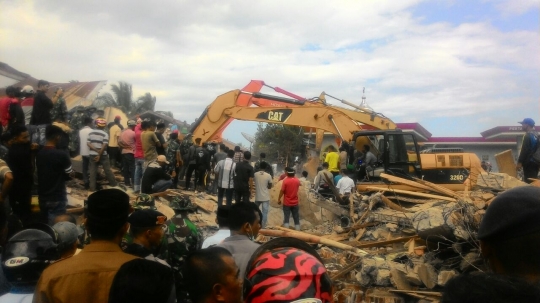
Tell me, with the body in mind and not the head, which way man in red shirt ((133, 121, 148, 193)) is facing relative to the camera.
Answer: to the viewer's right

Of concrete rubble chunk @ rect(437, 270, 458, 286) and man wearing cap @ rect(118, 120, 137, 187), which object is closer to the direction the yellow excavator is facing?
the man wearing cap

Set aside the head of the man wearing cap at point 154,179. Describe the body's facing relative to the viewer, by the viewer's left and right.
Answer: facing to the right of the viewer

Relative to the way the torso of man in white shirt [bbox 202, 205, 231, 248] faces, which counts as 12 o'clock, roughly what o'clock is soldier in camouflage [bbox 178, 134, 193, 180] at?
The soldier in camouflage is roughly at 12 o'clock from the man in white shirt.

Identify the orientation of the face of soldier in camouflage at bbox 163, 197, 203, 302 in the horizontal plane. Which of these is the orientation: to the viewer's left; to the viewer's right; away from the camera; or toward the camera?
away from the camera

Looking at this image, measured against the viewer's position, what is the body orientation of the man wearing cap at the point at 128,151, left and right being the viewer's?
facing away from the viewer and to the right of the viewer

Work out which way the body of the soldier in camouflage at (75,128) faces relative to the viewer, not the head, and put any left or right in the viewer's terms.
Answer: facing to the right of the viewer

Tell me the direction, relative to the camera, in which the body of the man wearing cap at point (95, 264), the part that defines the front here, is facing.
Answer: away from the camera

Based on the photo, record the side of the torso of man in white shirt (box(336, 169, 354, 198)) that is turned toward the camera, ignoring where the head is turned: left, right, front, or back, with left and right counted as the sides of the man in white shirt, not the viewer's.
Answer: back

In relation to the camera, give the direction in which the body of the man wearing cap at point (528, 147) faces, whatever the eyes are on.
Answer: to the viewer's left

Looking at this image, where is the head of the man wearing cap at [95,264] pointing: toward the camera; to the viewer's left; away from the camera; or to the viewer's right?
away from the camera
